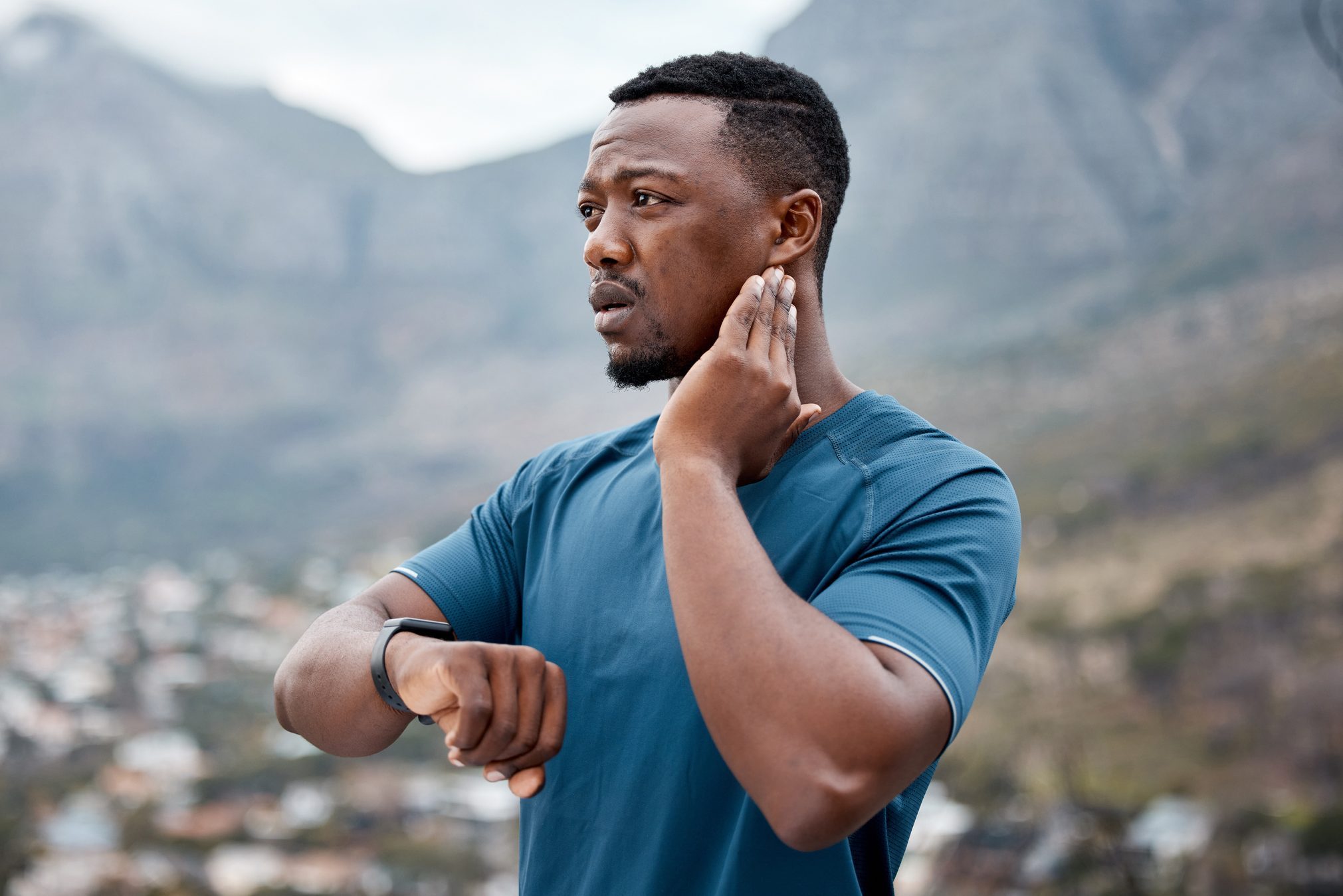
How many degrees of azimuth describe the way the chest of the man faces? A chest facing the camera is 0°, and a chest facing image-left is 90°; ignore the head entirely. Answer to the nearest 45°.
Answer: approximately 45°
